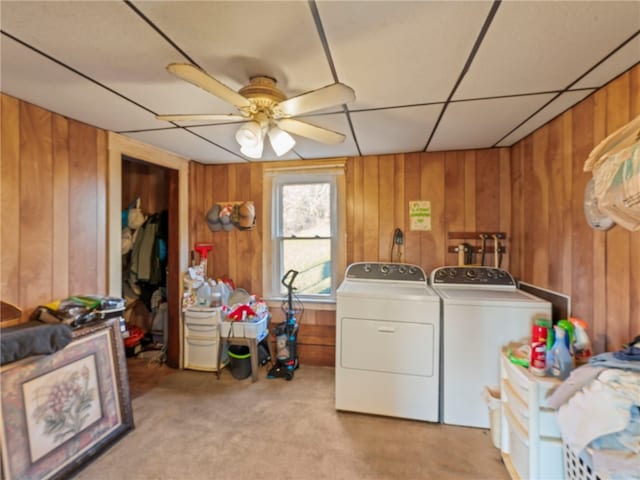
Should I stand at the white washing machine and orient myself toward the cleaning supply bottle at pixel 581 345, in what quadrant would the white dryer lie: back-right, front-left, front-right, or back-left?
back-right

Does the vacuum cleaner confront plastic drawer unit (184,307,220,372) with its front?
no

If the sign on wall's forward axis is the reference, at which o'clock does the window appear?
The window is roughly at 3 o'clock from the sign on wall.

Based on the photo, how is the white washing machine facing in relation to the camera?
toward the camera

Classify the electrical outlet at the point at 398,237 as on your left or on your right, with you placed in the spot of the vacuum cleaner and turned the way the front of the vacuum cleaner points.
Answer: on your left

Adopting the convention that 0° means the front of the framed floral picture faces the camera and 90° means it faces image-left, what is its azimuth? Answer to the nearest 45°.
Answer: approximately 315°

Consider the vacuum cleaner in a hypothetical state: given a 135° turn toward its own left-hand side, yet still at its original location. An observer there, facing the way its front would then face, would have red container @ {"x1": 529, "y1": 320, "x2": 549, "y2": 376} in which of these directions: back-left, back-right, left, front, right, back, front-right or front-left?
front-right

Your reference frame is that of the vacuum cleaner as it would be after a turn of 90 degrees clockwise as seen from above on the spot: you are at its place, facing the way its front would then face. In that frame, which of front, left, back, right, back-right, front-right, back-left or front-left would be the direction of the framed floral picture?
left

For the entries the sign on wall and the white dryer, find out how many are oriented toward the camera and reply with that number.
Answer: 2

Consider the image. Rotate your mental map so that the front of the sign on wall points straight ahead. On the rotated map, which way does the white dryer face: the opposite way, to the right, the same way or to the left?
the same way

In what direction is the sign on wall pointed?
toward the camera

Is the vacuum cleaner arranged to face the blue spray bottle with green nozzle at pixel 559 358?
no

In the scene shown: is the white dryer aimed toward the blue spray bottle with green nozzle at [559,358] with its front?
no

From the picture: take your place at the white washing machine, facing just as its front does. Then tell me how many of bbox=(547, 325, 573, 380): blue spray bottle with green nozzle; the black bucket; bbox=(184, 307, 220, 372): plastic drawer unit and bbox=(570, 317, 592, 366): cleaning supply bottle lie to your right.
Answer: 2

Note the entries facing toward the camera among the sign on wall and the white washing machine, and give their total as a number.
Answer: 2

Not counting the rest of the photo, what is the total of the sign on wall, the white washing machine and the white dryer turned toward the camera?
3

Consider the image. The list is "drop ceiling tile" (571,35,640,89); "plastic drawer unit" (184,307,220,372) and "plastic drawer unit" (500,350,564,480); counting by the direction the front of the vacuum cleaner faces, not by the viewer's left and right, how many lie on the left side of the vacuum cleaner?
2
